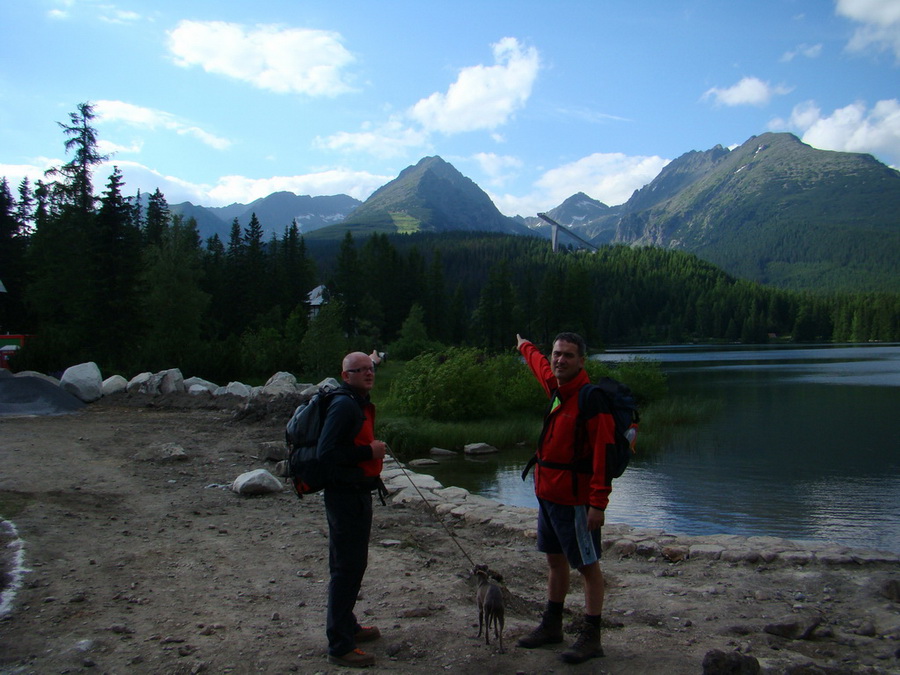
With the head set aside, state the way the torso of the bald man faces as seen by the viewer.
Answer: to the viewer's right

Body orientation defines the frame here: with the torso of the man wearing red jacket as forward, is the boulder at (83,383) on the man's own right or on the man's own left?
on the man's own right

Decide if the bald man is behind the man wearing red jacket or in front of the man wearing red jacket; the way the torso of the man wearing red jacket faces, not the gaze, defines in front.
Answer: in front

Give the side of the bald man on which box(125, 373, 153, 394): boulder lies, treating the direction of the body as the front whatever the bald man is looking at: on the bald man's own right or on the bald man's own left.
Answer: on the bald man's own left

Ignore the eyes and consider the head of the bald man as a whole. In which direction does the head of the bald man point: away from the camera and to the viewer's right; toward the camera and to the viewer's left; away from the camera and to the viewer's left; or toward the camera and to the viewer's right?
toward the camera and to the viewer's right

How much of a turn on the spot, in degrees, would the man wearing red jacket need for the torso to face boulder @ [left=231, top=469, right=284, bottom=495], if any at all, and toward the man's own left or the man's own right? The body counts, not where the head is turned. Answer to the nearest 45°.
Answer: approximately 90° to the man's own right

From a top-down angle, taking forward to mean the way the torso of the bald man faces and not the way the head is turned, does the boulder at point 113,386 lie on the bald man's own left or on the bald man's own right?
on the bald man's own left

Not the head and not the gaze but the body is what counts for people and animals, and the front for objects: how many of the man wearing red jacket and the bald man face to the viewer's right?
1

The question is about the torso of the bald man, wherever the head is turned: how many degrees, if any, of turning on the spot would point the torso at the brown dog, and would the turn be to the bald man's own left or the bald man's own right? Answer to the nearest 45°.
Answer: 0° — they already face it

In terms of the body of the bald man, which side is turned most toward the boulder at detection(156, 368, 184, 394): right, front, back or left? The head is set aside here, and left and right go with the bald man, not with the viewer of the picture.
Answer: left

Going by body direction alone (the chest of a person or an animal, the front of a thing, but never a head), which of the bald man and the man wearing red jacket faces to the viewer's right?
the bald man

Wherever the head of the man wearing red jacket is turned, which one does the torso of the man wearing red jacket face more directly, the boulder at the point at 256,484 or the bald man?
the bald man

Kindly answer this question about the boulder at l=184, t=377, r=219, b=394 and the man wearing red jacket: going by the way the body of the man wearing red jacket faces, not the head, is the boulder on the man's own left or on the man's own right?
on the man's own right

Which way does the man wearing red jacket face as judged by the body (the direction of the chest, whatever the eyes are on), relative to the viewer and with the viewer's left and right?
facing the viewer and to the left of the viewer
